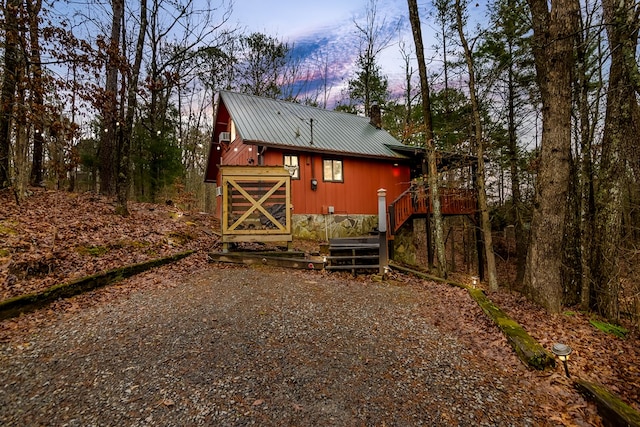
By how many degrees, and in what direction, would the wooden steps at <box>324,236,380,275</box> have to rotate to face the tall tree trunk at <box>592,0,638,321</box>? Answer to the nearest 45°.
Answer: approximately 90° to its left

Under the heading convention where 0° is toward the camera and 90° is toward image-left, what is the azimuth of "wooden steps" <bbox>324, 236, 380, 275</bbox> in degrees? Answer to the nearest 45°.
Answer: approximately 0°

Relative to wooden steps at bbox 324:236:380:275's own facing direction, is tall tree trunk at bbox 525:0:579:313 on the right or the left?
on its left

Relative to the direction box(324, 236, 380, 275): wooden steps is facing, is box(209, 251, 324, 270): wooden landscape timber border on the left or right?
on its right

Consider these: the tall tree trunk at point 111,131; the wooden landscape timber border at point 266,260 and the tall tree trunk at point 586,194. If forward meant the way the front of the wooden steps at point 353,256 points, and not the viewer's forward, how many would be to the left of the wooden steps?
1

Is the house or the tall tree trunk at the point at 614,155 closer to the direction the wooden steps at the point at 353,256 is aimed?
the tall tree trunk

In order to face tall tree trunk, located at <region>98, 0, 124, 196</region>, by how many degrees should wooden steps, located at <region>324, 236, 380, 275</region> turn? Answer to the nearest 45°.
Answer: approximately 90° to its right

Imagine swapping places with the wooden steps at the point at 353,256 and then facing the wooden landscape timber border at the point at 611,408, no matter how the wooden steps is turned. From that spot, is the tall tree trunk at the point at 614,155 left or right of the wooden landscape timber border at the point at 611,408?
left

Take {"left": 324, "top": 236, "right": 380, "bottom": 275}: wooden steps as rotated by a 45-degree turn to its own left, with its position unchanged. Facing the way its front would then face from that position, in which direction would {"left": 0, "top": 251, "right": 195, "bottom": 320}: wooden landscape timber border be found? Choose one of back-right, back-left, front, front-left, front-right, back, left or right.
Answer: right

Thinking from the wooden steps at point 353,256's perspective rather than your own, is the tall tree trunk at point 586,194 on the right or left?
on its left
